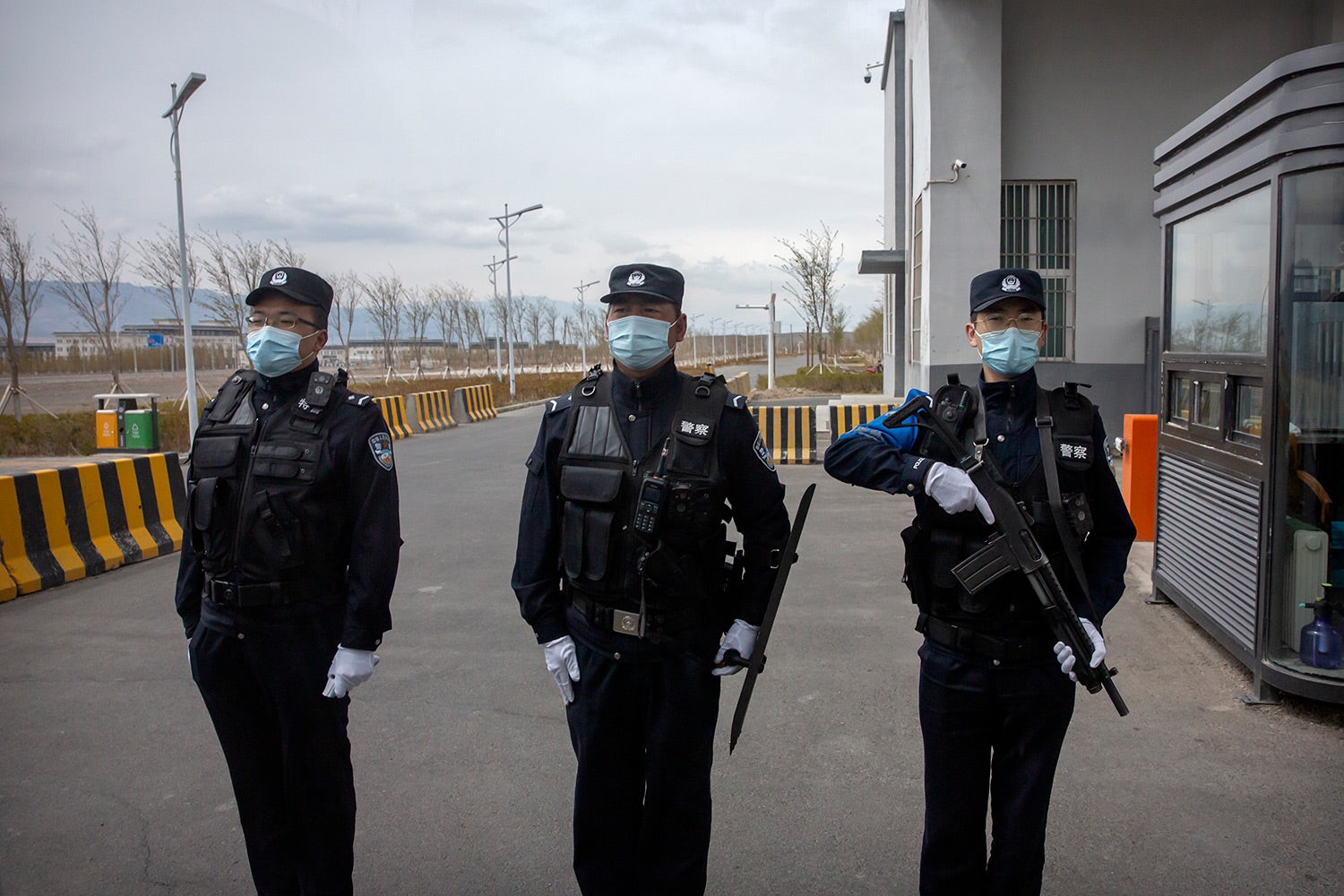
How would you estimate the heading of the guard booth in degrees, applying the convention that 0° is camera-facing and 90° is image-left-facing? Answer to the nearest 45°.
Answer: approximately 45°

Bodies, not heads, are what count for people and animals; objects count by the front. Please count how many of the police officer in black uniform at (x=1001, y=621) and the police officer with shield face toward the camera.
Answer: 2

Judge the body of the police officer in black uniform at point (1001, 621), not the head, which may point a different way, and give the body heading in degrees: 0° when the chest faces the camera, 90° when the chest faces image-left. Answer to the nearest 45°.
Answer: approximately 0°

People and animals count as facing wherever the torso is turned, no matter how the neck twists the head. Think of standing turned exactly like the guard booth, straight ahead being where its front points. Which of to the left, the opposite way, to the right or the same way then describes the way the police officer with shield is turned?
to the left

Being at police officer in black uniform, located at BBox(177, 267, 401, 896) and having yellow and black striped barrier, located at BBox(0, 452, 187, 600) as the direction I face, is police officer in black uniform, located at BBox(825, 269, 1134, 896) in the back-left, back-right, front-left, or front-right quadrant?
back-right

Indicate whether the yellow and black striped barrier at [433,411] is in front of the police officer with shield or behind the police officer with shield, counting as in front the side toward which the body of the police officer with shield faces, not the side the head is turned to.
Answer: behind
